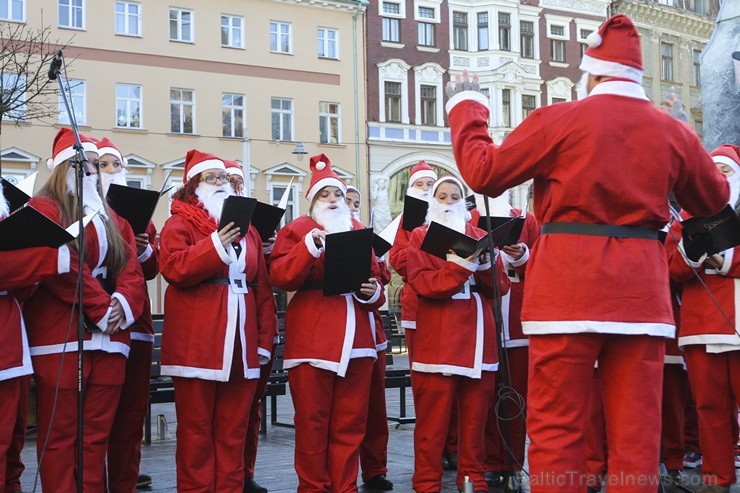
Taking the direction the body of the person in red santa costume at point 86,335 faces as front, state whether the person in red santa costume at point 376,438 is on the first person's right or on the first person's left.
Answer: on the first person's left

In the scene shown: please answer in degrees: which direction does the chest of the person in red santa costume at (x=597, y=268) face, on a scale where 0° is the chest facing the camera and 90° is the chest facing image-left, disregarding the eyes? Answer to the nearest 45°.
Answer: approximately 180°

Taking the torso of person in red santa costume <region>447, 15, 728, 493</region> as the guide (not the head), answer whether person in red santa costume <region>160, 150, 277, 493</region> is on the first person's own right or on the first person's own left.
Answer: on the first person's own left

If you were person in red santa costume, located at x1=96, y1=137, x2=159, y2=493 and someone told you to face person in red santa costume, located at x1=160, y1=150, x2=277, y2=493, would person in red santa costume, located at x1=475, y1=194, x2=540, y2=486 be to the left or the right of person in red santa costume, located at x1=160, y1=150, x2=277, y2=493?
left

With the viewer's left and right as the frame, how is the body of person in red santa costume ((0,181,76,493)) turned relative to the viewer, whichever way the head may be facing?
facing to the right of the viewer

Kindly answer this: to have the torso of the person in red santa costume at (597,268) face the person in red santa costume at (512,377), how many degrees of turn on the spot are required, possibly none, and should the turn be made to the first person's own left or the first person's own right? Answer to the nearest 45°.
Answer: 0° — they already face them

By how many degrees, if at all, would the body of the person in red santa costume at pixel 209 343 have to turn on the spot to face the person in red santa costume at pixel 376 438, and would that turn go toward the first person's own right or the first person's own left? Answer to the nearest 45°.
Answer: approximately 90° to the first person's own left

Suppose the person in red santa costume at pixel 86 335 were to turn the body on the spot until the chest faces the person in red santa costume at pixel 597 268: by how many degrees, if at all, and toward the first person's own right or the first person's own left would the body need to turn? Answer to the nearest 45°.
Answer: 0° — they already face them
